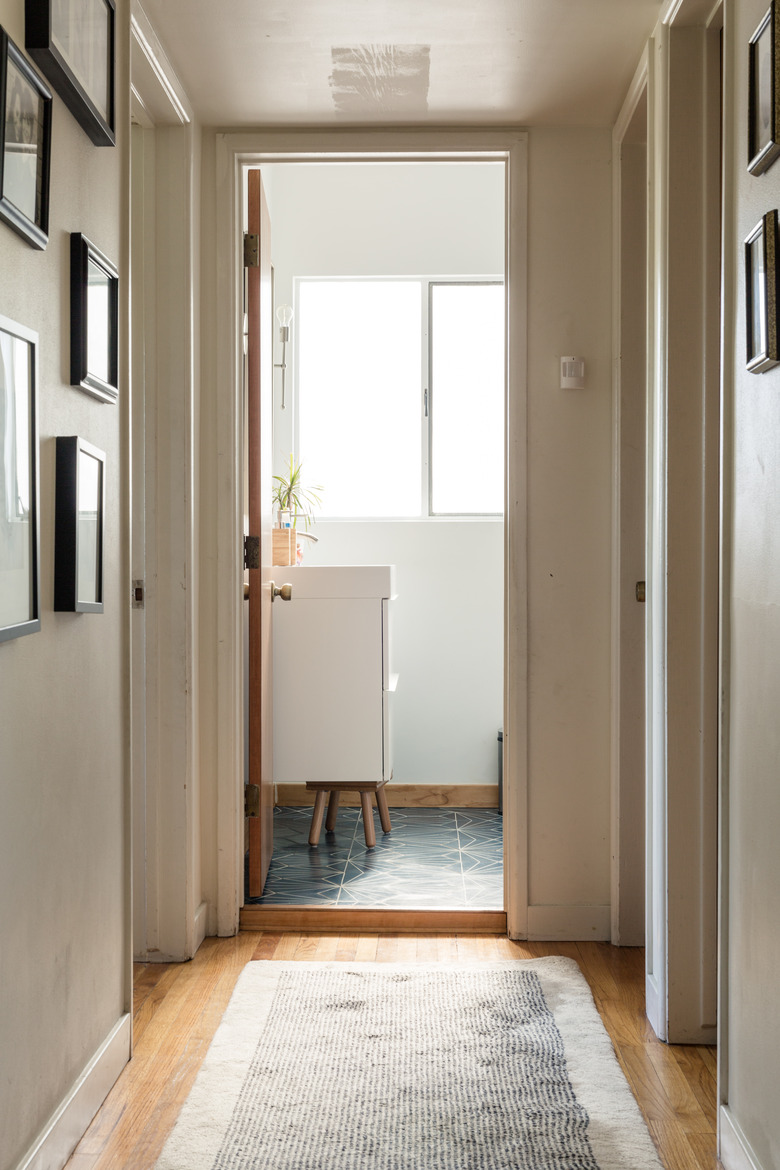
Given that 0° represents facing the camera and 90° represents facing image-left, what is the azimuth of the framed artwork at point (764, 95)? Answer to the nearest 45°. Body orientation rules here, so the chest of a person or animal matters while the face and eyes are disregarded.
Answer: approximately 90°

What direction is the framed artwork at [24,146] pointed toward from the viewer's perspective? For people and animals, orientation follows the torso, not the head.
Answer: to the viewer's right

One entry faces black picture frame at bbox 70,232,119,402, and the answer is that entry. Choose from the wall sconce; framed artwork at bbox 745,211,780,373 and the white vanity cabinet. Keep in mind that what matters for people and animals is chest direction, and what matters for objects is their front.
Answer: the framed artwork

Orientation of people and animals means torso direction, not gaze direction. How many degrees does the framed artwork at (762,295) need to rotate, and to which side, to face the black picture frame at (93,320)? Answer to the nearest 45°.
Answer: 0° — it already faces it

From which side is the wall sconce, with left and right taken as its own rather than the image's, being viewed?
right

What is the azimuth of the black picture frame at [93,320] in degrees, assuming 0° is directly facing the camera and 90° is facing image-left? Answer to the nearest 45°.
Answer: approximately 270°

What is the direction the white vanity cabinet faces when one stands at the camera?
facing to the right of the viewer

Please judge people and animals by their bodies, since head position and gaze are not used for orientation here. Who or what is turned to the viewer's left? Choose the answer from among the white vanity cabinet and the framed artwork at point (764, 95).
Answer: the framed artwork

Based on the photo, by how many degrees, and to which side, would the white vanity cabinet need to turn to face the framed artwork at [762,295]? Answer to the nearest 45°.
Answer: approximately 90° to its right
